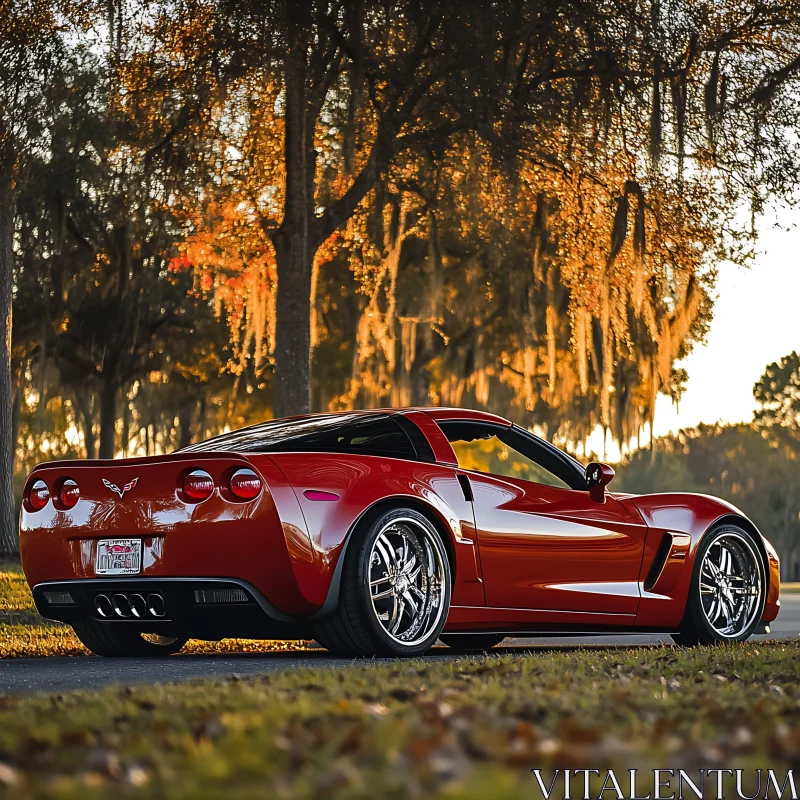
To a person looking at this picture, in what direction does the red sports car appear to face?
facing away from the viewer and to the right of the viewer

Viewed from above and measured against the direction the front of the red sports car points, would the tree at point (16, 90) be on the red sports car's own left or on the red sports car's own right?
on the red sports car's own left
